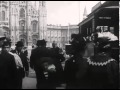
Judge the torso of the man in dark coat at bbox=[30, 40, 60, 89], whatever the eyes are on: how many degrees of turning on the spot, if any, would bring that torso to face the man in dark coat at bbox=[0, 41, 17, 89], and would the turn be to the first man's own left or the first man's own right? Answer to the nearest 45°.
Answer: approximately 135° to the first man's own left

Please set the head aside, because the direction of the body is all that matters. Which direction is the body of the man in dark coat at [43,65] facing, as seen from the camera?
away from the camera
